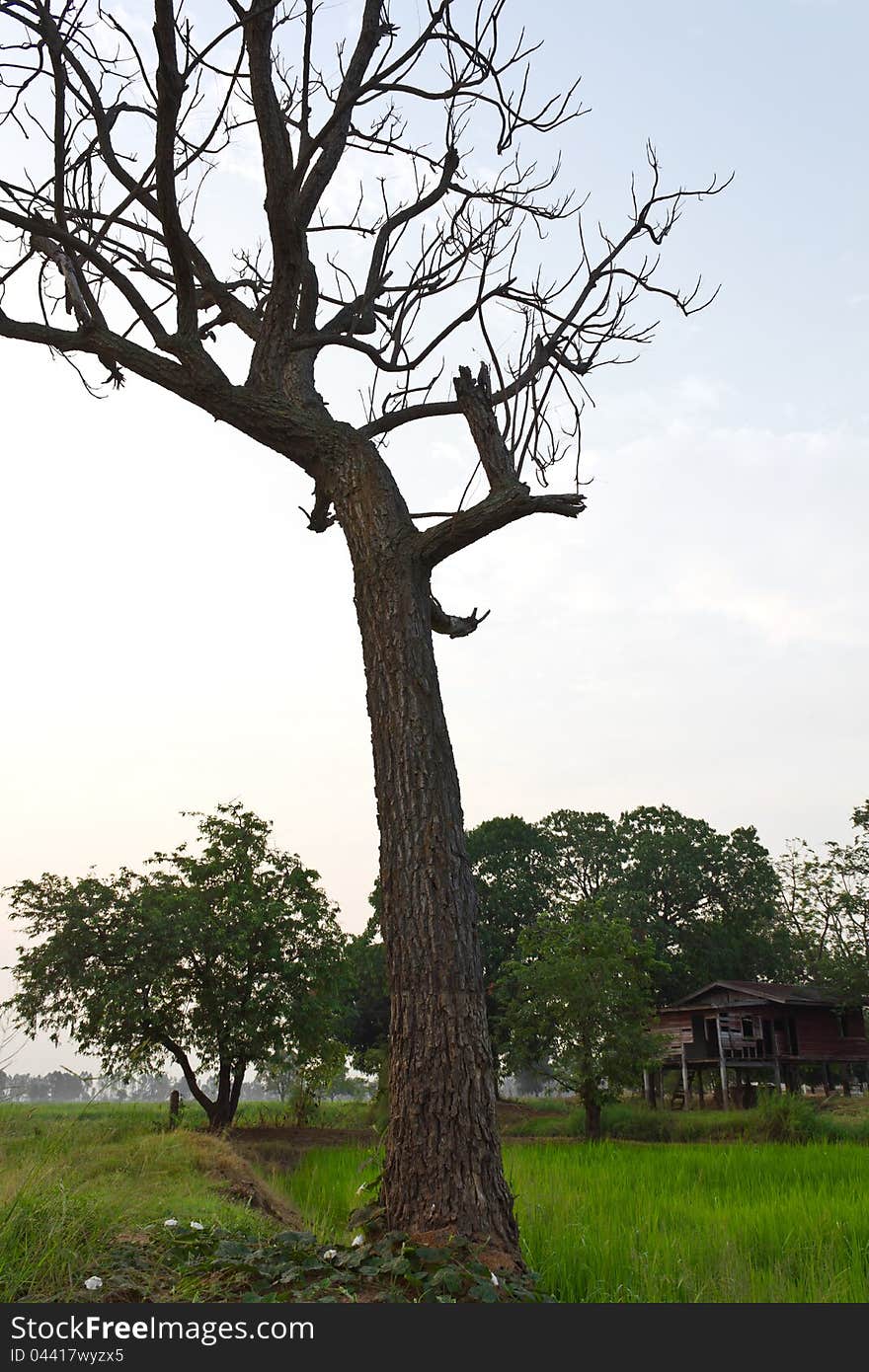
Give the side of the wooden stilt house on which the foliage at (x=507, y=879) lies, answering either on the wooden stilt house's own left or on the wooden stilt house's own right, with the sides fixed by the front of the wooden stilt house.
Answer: on the wooden stilt house's own right

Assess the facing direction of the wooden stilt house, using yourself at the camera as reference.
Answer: facing the viewer and to the left of the viewer

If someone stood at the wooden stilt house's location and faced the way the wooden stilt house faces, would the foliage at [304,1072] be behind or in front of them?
in front

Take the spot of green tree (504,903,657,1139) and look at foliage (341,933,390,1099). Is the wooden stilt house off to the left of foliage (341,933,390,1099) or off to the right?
right

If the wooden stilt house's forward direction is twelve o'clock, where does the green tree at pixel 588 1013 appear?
The green tree is roughly at 11 o'clock from the wooden stilt house.

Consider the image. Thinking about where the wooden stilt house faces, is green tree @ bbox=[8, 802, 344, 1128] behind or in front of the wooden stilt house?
in front

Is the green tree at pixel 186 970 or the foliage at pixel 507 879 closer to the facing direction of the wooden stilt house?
the green tree
